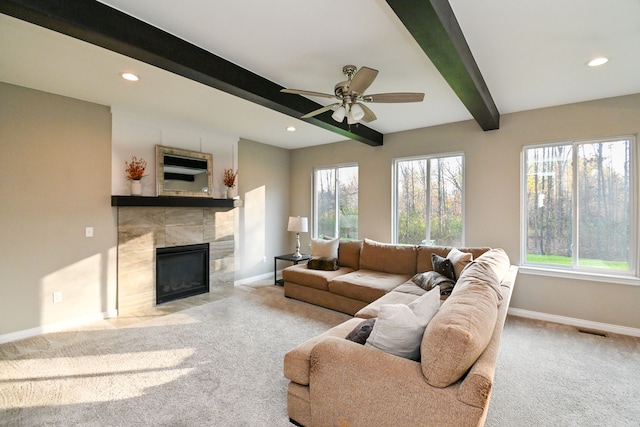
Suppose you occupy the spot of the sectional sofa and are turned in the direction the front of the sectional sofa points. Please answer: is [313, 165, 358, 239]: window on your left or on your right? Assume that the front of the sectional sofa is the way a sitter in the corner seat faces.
on your right

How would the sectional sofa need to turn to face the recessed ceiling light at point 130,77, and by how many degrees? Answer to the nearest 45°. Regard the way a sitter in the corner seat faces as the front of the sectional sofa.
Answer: approximately 45° to its right

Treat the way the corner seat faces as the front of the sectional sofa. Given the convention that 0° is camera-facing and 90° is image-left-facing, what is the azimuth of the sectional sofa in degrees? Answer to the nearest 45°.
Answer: approximately 45°

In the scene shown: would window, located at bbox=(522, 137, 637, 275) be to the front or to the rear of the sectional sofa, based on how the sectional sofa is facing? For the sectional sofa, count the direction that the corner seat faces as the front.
to the rear

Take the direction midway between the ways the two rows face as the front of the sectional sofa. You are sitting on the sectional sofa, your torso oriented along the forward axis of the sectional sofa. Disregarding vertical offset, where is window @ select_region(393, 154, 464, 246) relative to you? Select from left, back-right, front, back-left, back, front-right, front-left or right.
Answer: back-right

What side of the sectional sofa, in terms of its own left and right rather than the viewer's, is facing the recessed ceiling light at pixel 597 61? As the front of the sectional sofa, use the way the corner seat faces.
back

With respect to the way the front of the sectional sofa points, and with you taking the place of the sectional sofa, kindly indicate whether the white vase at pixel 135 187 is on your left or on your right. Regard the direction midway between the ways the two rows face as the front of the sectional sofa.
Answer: on your right
